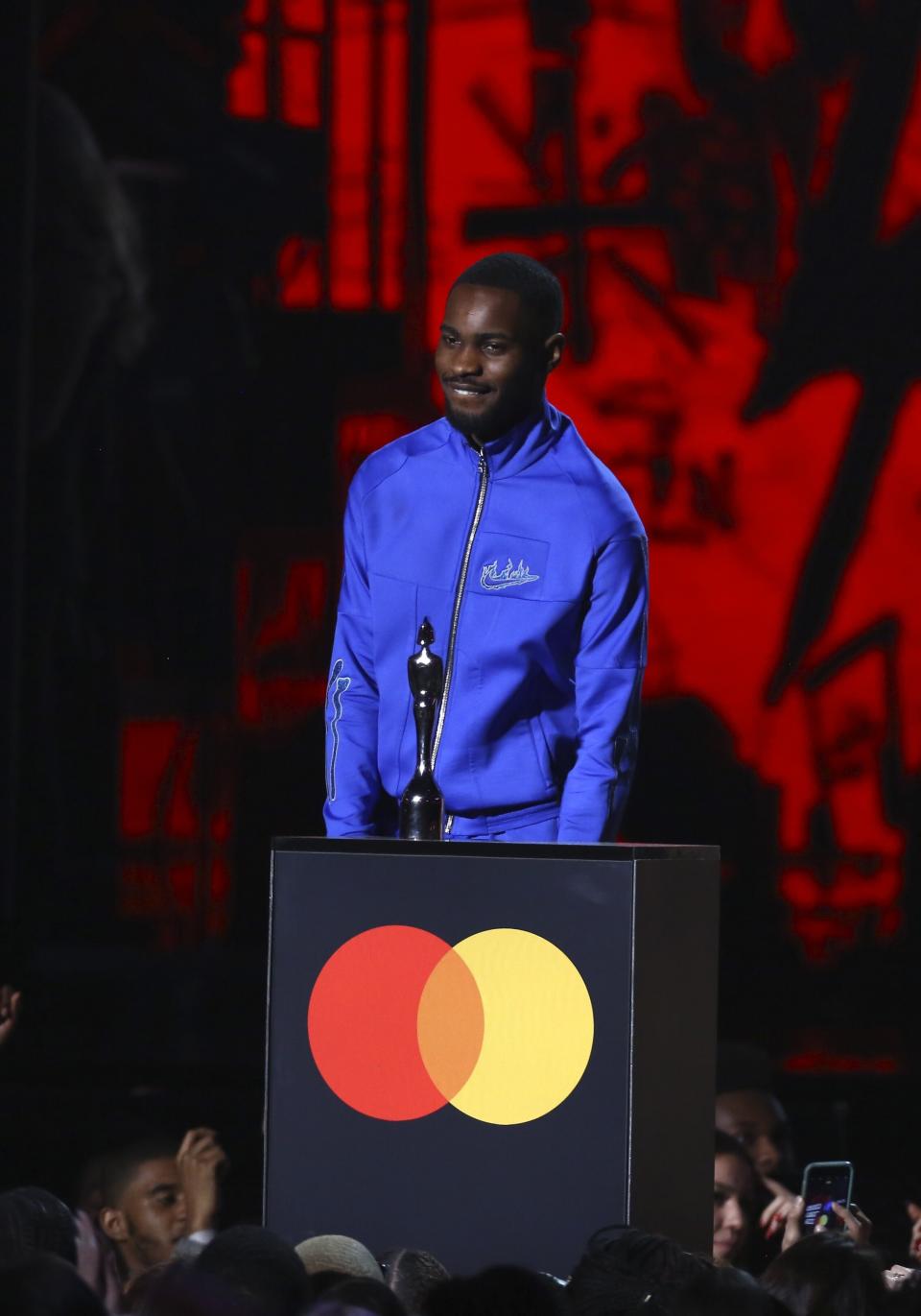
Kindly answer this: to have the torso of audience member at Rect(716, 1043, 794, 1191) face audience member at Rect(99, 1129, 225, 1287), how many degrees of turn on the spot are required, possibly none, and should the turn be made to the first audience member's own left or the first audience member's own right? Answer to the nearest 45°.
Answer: approximately 90° to the first audience member's own right

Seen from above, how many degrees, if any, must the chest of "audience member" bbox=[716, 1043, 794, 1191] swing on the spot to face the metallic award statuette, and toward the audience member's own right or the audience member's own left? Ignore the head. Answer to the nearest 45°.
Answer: approximately 45° to the audience member's own right

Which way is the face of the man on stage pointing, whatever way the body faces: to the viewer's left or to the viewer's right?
to the viewer's left

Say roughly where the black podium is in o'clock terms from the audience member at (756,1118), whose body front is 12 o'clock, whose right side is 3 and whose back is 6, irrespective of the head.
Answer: The black podium is roughly at 2 o'clock from the audience member.

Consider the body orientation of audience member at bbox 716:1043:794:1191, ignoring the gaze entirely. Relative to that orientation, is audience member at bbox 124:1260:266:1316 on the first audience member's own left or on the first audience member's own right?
on the first audience member's own right

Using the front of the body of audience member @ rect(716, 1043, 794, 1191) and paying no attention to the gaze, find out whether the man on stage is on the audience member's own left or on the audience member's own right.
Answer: on the audience member's own right

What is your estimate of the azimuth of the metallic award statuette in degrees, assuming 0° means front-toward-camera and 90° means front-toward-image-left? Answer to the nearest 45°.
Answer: approximately 0°
